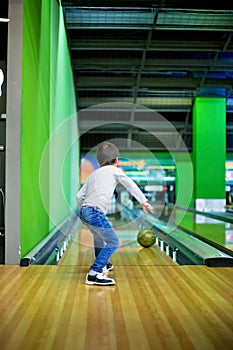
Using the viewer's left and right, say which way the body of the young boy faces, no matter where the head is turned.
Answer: facing away from the viewer and to the right of the viewer

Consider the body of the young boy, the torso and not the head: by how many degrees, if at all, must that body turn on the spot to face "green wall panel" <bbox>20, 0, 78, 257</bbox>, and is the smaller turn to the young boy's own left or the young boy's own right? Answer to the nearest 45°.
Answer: approximately 90° to the young boy's own left

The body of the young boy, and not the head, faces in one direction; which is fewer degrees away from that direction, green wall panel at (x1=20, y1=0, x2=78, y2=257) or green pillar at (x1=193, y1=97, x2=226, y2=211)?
the green pillar

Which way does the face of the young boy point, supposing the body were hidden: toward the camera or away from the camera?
away from the camera
